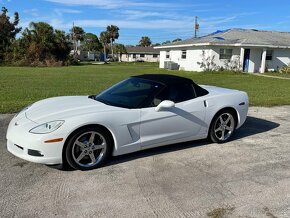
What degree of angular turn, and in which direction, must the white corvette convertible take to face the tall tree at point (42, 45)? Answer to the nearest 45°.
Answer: approximately 135° to its right

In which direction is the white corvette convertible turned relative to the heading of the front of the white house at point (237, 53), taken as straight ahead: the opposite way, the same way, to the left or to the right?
to the right

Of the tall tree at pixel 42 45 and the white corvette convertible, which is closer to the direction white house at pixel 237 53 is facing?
the white corvette convertible

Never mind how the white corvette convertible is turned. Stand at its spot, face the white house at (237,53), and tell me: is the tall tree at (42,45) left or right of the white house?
left

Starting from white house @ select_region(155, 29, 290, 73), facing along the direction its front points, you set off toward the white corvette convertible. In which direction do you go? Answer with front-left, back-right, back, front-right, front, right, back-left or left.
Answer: front-right

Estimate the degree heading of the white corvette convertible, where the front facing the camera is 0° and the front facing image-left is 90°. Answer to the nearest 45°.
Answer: approximately 45°

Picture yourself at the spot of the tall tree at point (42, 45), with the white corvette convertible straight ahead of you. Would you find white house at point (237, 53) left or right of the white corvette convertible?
left

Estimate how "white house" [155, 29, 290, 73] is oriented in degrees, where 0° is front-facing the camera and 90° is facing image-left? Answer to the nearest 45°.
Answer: approximately 315°
